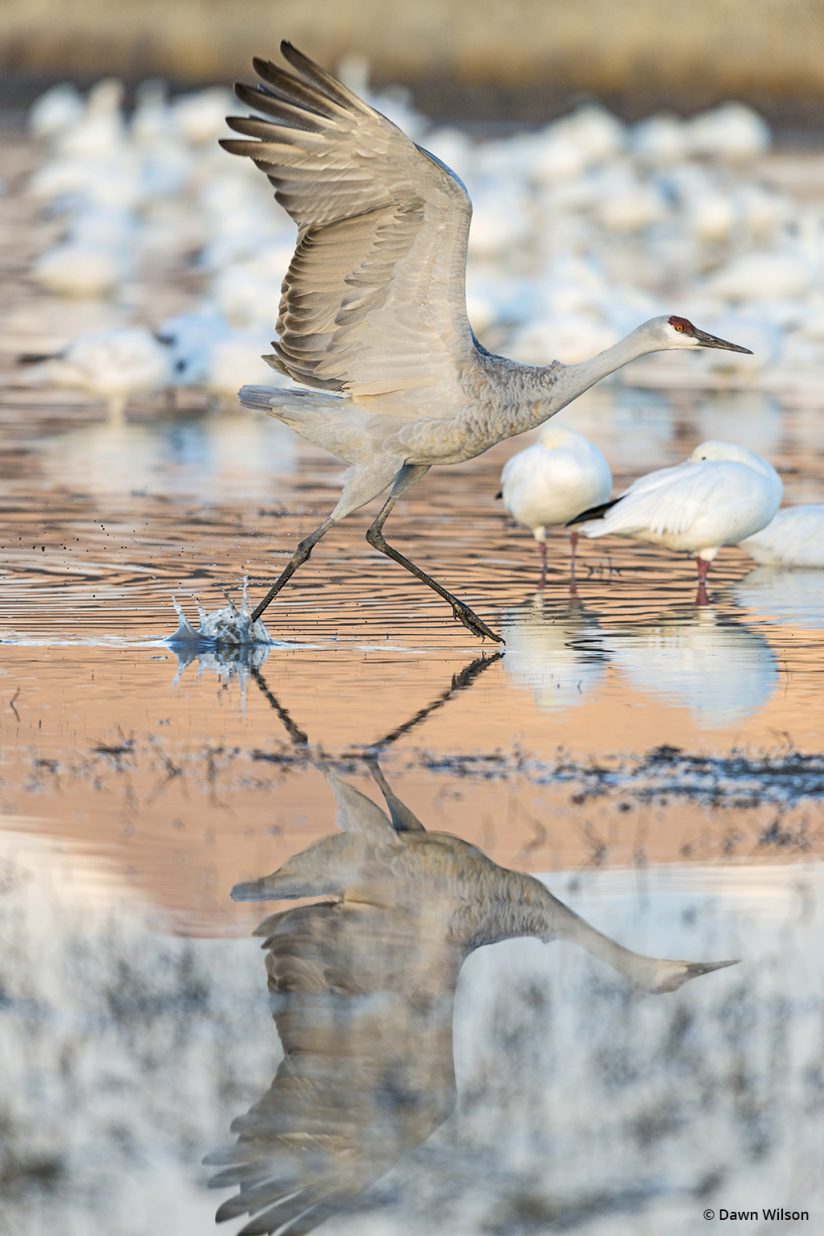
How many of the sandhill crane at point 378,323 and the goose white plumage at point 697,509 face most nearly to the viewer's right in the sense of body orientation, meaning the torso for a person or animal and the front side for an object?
2

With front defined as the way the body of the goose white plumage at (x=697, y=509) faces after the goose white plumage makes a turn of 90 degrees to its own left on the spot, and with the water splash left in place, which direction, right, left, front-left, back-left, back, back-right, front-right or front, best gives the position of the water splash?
back-left

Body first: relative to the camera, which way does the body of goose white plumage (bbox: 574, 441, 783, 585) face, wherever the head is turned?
to the viewer's right

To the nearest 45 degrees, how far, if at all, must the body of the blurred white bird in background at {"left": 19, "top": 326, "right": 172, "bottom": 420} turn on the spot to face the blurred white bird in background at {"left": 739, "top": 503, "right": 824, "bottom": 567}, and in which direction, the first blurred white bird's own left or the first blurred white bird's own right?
approximately 45° to the first blurred white bird's own right

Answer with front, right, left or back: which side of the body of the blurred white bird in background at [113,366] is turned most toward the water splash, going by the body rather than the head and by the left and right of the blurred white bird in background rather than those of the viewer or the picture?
right

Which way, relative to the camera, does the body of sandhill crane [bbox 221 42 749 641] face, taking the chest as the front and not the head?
to the viewer's right

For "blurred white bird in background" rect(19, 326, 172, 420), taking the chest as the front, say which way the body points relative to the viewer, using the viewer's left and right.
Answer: facing to the right of the viewer

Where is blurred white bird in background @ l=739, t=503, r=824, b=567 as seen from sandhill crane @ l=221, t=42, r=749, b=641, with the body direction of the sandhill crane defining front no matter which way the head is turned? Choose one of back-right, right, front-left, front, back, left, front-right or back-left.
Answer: front-left

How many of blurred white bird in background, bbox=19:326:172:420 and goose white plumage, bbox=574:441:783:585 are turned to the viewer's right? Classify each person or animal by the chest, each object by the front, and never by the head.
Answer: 2
